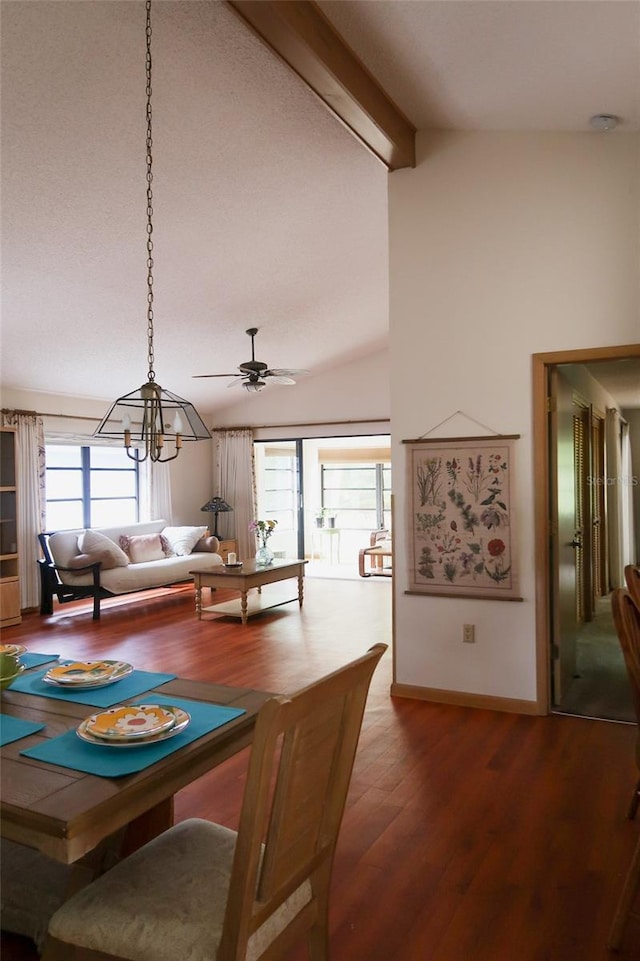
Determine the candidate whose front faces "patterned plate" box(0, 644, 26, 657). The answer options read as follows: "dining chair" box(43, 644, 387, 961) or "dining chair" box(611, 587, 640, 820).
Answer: "dining chair" box(43, 644, 387, 961)

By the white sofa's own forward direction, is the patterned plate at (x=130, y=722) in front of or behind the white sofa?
in front

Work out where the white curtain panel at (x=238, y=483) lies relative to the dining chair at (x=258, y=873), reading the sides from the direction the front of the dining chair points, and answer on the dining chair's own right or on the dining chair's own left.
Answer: on the dining chair's own right

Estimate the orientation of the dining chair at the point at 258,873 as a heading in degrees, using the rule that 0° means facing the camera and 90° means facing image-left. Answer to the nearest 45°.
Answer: approximately 135°

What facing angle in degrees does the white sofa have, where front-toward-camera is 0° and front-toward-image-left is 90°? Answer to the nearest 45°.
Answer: approximately 315°

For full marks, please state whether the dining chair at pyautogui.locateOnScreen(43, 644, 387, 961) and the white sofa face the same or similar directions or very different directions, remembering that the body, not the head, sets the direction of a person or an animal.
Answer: very different directions

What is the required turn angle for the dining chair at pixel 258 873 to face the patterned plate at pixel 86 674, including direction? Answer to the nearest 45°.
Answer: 0° — it already faces it
